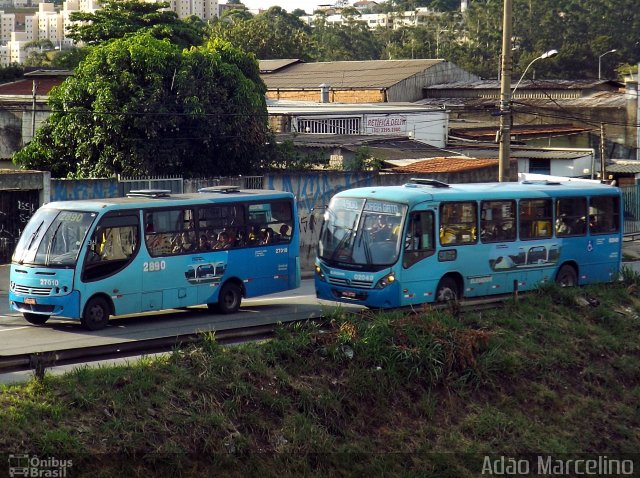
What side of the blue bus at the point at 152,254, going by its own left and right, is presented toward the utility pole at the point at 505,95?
back

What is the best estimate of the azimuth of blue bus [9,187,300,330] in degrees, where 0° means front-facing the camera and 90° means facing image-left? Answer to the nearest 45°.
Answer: approximately 45°

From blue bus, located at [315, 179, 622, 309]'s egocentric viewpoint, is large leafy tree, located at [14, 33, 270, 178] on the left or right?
on its right

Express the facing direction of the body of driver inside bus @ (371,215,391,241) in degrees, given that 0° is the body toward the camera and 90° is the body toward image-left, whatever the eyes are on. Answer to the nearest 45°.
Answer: approximately 45°

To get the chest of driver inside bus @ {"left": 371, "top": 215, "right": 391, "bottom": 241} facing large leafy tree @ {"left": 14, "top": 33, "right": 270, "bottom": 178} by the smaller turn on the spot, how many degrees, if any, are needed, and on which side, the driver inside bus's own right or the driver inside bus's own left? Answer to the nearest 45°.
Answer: approximately 90° to the driver inside bus's own right

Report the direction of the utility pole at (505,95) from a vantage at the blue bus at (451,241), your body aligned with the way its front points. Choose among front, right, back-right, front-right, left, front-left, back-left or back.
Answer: back-right

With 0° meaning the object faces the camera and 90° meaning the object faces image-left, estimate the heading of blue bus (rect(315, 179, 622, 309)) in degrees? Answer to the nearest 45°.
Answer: approximately 45°

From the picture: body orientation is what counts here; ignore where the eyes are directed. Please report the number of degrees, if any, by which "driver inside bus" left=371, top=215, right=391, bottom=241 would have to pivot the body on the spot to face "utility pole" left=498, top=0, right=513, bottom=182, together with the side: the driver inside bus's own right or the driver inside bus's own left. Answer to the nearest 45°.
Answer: approximately 135° to the driver inside bus's own right
